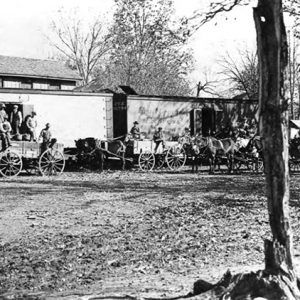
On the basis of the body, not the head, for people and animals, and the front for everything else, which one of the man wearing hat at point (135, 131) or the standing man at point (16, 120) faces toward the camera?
the standing man

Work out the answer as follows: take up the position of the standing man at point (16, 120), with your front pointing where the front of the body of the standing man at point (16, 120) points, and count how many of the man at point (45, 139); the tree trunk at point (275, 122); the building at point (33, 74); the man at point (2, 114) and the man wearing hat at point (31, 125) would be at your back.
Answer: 1

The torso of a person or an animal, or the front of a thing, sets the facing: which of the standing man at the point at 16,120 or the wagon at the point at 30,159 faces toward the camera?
the standing man

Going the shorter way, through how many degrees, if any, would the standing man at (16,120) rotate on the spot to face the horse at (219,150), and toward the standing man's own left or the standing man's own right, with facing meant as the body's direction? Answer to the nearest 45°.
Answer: approximately 90° to the standing man's own left

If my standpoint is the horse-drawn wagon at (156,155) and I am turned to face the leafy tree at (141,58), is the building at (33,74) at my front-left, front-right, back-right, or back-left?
front-left

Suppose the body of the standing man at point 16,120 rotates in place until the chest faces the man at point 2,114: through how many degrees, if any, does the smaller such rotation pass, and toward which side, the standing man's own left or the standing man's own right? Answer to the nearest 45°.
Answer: approximately 45° to the standing man's own right

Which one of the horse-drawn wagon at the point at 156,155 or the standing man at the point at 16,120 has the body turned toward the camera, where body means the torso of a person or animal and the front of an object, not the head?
the standing man

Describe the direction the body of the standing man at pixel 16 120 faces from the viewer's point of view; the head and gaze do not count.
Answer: toward the camera

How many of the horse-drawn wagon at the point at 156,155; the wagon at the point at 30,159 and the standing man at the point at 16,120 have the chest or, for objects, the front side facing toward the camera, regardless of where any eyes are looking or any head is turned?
1
